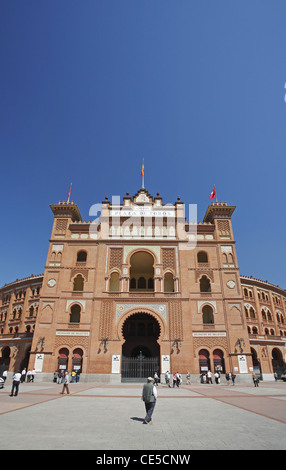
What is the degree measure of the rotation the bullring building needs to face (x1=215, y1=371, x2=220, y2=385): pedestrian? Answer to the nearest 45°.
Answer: approximately 90° to its left

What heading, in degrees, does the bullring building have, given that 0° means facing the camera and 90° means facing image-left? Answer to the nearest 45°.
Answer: approximately 0°
